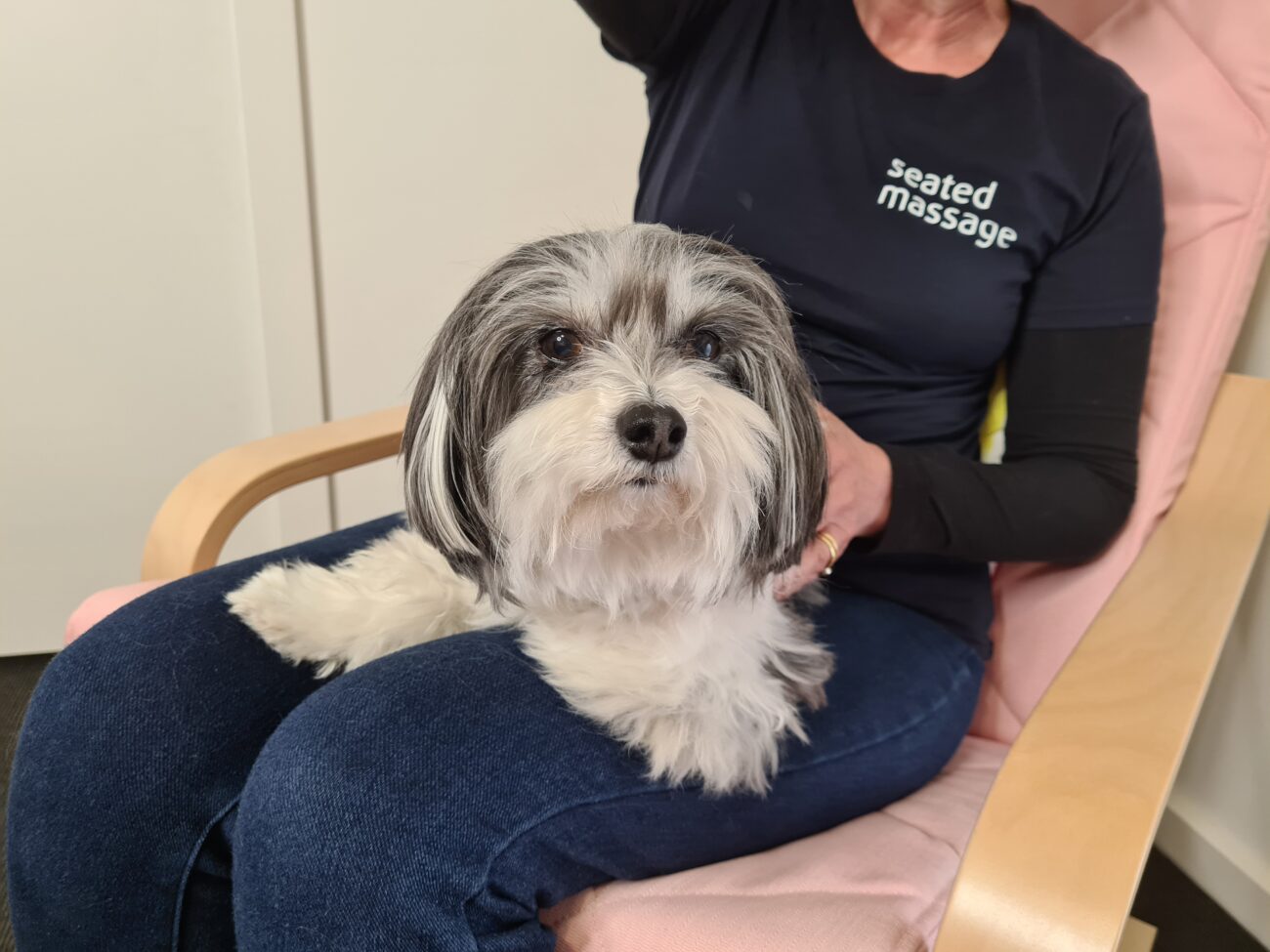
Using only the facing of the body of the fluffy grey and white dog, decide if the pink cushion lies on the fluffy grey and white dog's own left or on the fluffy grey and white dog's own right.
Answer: on the fluffy grey and white dog's own left

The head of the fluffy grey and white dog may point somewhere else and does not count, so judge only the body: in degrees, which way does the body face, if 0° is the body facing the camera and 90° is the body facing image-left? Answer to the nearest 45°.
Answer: approximately 0°
